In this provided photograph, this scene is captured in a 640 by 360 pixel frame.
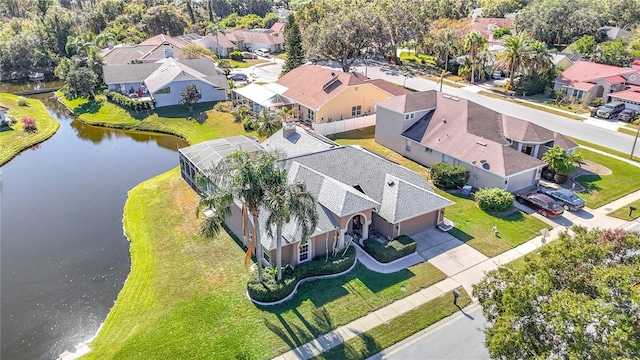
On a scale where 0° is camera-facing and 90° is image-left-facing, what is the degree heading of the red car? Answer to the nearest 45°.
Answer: approximately 135°

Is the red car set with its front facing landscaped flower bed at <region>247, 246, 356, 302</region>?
no

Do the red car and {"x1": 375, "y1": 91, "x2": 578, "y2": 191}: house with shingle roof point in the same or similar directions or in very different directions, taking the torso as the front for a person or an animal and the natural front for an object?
very different directions

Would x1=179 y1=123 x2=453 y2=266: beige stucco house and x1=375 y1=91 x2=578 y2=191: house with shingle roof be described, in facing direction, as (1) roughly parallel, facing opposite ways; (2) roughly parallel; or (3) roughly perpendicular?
roughly parallel

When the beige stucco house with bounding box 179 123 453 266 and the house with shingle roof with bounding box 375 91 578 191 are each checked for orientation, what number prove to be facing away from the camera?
0

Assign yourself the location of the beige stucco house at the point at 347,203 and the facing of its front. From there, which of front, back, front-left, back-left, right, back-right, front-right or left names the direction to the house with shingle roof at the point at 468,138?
left

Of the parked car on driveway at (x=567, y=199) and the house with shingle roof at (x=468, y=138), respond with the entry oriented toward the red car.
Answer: the house with shingle roof

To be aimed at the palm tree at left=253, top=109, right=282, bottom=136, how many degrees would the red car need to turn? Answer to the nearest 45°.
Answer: approximately 45° to its left

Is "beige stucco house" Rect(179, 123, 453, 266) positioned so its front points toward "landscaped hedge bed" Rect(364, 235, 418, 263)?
yes

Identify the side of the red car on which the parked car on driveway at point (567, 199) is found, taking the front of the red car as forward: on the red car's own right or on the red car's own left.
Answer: on the red car's own right

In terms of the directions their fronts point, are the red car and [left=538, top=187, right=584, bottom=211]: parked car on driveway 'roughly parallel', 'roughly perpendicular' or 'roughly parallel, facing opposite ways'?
roughly parallel

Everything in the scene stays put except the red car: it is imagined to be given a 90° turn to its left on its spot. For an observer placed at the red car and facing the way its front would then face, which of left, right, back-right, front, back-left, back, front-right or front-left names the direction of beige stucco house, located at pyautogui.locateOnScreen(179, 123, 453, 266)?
front

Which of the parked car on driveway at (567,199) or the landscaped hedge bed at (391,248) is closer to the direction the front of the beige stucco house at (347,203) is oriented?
the landscaped hedge bed

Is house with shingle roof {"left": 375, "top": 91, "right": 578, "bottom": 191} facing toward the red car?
yes

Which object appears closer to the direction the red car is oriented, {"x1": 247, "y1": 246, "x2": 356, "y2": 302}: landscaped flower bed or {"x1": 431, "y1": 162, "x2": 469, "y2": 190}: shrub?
the shrub

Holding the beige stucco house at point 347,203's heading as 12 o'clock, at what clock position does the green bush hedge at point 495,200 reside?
The green bush hedge is roughly at 10 o'clock from the beige stucco house.

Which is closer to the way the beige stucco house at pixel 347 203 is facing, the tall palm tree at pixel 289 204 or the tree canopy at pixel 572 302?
the tree canopy

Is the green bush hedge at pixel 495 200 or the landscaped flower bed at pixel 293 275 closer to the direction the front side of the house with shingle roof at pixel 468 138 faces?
the green bush hedge

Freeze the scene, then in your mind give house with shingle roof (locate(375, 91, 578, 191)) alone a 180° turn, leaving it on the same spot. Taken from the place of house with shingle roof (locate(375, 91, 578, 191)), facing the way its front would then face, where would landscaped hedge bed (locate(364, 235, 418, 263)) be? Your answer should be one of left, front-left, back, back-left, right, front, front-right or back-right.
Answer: back-left

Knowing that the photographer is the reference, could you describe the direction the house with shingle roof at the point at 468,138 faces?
facing the viewer and to the right of the viewer

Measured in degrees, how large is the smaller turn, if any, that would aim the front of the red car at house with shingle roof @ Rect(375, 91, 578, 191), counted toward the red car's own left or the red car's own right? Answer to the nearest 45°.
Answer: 0° — it already faces it
